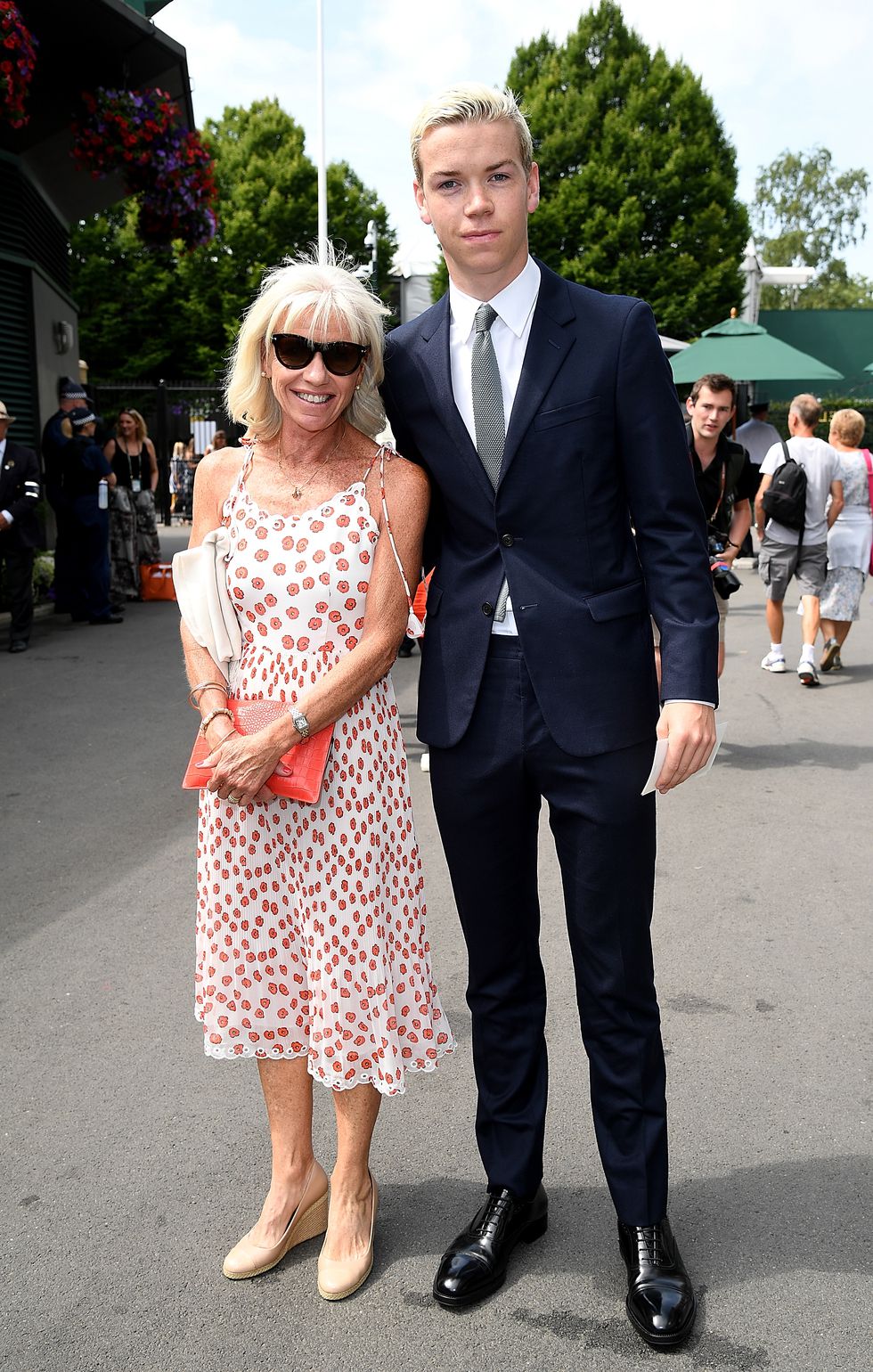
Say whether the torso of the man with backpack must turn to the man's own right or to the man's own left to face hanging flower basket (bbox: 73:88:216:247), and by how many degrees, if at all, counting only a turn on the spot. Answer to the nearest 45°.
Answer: approximately 90° to the man's own left

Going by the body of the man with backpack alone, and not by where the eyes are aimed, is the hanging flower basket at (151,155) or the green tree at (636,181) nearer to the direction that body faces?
the green tree

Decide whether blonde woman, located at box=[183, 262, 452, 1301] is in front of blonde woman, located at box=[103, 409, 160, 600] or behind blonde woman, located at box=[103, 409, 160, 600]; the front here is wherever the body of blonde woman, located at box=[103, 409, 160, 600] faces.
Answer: in front

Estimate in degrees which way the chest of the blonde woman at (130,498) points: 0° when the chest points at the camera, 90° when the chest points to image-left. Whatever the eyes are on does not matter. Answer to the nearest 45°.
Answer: approximately 0°

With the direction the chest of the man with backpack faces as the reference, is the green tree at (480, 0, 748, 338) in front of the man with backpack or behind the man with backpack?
in front

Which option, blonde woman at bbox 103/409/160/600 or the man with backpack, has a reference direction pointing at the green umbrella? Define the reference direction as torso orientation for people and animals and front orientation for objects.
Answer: the man with backpack

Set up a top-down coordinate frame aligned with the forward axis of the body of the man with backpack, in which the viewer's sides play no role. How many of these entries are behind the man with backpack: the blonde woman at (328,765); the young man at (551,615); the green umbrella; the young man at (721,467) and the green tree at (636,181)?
3

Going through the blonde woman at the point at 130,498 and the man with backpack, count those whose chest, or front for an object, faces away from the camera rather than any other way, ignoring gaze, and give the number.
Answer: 1

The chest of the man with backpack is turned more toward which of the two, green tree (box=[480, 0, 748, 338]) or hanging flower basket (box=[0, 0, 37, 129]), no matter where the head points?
the green tree

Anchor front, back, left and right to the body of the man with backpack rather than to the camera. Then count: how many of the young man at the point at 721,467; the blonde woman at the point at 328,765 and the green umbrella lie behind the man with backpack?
2

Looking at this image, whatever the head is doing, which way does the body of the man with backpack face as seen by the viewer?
away from the camera

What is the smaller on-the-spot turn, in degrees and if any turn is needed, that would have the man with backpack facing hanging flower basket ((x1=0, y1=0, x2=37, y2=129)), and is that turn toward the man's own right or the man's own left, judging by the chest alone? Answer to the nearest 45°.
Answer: approximately 90° to the man's own left

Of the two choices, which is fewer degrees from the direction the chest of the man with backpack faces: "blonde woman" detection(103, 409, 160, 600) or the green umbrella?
the green umbrella
